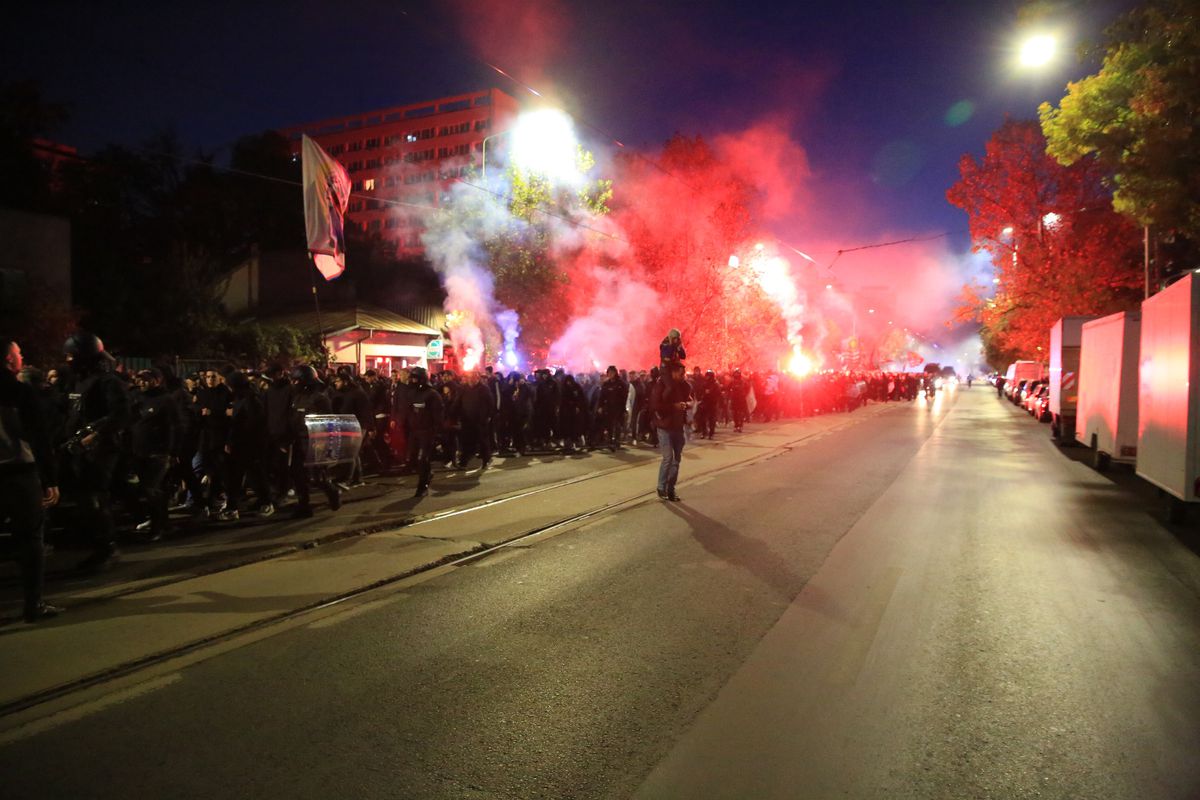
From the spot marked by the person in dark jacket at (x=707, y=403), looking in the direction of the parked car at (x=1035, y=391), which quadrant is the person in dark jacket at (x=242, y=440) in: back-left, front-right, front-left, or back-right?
back-right

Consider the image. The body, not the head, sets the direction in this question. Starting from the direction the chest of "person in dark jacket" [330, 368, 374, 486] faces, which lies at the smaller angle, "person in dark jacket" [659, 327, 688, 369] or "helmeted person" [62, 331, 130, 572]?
the helmeted person

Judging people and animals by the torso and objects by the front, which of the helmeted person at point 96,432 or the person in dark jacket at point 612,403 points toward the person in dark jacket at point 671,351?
the person in dark jacket at point 612,403

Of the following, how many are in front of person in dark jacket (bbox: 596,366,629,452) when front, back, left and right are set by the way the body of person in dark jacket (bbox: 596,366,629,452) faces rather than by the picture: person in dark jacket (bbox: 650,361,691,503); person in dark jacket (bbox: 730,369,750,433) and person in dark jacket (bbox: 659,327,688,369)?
2

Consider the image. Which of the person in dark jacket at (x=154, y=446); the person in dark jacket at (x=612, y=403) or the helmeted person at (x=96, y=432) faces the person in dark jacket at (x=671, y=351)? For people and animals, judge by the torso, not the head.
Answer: the person in dark jacket at (x=612, y=403)

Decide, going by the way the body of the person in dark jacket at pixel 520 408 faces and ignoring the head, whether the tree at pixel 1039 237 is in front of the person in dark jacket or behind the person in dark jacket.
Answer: behind
